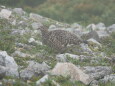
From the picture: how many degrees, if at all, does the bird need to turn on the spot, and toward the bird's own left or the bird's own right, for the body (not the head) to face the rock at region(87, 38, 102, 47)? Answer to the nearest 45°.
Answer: approximately 135° to the bird's own right

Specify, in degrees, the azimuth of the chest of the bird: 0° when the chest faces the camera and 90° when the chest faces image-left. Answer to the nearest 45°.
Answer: approximately 90°

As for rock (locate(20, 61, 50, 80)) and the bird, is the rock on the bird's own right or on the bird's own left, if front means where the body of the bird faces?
on the bird's own left

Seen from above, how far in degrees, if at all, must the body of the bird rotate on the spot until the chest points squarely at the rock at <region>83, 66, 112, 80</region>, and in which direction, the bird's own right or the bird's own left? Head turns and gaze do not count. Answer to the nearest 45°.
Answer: approximately 135° to the bird's own left

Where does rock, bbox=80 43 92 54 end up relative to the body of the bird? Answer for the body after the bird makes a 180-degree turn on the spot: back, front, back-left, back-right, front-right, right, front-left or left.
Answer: front-left
